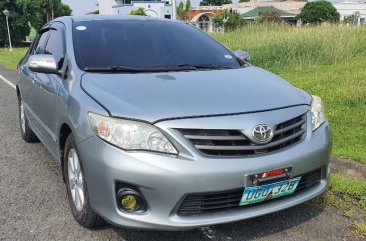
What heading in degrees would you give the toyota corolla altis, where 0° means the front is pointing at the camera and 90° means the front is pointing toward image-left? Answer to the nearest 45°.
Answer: approximately 315°
